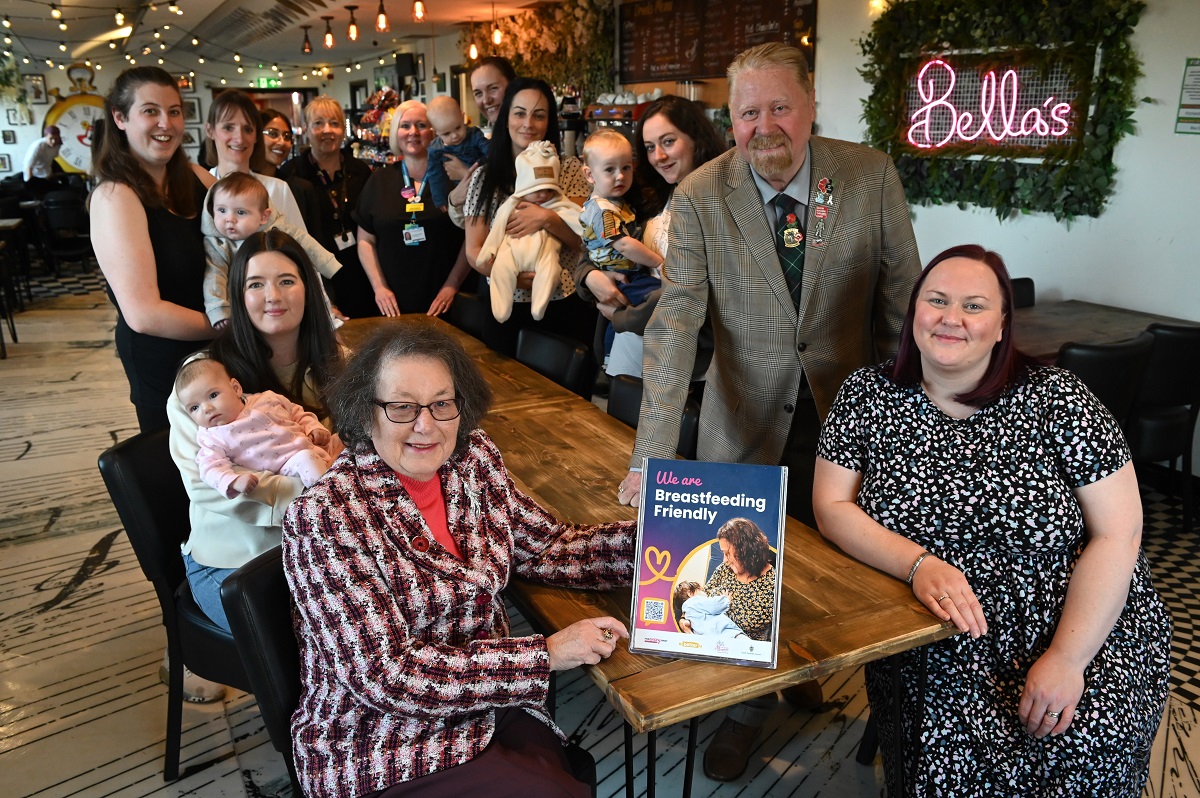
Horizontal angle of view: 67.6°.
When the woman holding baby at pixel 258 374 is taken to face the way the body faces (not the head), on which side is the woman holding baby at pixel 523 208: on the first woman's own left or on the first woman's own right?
on the first woman's own left

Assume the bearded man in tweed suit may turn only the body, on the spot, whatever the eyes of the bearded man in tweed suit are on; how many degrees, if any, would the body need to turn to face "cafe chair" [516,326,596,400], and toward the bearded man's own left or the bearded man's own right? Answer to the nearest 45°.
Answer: approximately 135° to the bearded man's own right

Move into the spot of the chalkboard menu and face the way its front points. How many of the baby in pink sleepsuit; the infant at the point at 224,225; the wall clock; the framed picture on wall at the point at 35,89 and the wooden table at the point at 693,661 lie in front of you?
3

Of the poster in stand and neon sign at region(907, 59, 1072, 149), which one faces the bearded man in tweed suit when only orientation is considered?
the neon sign

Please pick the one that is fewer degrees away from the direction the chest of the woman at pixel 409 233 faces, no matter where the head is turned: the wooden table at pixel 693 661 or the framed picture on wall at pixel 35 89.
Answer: the wooden table

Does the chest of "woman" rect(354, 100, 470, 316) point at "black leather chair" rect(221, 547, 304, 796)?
yes

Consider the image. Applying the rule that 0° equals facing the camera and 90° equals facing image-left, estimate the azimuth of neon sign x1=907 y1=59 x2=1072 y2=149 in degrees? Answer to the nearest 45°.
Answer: approximately 0°

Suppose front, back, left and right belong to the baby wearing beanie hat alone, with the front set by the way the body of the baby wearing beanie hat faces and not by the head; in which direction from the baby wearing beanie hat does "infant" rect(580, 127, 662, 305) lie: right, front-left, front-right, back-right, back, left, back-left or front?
front-left

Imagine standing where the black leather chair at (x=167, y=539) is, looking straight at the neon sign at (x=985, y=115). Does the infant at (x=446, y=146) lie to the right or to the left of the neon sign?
left

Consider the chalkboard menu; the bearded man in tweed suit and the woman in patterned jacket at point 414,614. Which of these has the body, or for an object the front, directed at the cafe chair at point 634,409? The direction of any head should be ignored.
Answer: the chalkboard menu
